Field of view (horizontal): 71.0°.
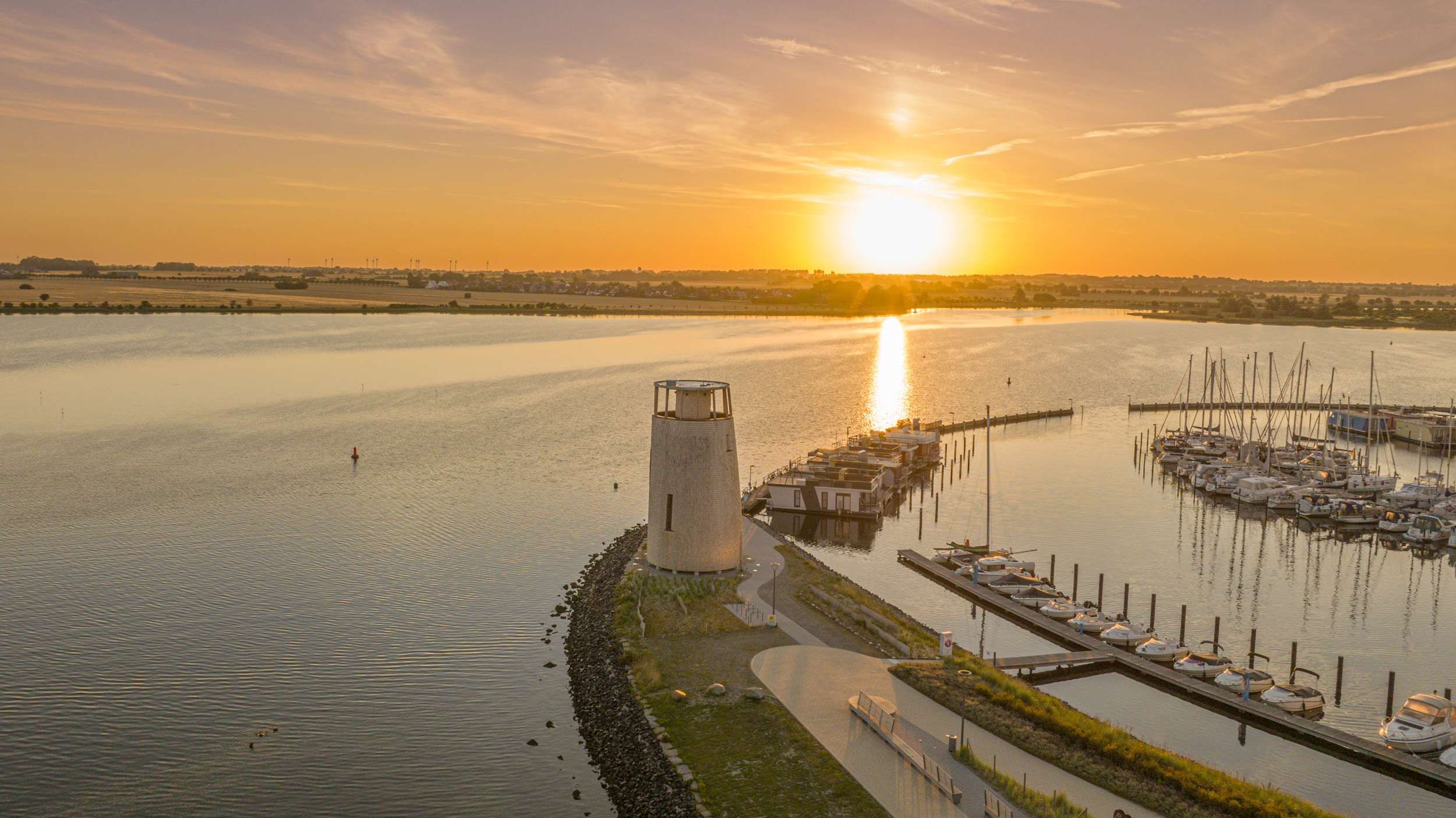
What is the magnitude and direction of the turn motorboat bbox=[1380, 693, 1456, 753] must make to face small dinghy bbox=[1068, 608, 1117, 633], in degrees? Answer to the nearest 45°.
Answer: approximately 45° to its right

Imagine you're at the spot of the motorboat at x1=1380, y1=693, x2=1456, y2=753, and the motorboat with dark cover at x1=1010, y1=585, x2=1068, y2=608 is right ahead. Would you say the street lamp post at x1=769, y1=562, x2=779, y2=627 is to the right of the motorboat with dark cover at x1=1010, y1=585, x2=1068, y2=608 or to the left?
left

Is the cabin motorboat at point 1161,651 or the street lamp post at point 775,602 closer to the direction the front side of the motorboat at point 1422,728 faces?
the street lamp post

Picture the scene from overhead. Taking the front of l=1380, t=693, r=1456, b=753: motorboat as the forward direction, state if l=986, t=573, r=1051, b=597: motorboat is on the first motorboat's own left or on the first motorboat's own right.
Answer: on the first motorboat's own right

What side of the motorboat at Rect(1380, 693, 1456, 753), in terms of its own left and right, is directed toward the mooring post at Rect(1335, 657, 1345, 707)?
right

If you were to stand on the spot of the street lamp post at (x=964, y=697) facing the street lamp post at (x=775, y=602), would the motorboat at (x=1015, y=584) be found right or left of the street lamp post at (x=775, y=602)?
right

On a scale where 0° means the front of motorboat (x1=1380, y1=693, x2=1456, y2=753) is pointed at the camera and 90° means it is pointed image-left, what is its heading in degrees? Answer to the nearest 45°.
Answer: approximately 45°

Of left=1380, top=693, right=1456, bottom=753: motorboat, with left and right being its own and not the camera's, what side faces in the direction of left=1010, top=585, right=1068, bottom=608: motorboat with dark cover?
right

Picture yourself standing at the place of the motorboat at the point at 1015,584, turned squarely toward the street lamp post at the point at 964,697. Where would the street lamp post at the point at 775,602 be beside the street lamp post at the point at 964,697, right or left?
right

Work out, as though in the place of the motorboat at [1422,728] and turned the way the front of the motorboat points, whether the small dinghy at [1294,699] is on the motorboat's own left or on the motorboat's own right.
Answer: on the motorboat's own right
